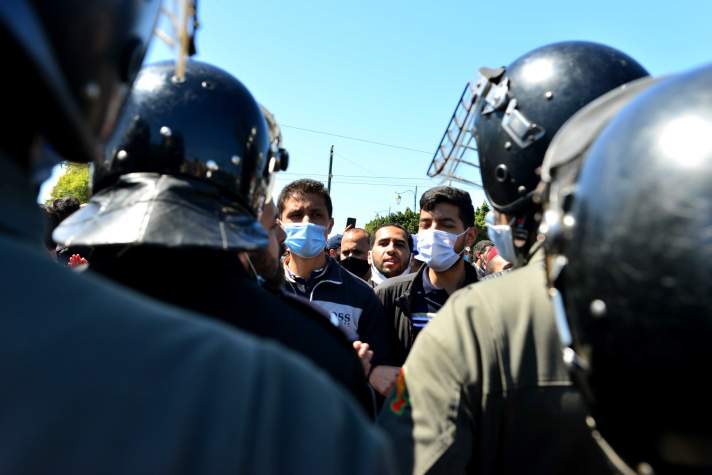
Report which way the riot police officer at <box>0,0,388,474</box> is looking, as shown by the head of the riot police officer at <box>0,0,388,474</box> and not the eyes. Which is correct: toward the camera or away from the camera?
away from the camera

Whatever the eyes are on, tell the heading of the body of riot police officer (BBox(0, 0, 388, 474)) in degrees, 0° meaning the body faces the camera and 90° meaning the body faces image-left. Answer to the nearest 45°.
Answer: approximately 225°

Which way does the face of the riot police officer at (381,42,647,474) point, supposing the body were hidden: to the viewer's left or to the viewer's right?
to the viewer's left

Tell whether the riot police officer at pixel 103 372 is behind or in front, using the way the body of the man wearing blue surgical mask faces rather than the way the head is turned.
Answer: in front

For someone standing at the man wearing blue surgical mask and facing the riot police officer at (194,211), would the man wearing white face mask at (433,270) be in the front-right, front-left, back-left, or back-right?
back-left

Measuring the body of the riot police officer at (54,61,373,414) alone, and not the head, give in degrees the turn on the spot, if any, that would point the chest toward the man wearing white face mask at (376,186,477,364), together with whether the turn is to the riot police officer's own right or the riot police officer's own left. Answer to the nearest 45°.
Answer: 0° — they already face them

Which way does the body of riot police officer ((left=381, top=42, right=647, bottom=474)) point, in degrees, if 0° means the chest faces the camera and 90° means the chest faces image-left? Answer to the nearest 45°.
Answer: approximately 135°

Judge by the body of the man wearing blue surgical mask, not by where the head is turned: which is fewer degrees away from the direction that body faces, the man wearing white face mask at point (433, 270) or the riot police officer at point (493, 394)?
the riot police officer

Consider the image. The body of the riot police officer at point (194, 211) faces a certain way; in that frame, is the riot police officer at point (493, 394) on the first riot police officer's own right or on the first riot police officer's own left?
on the first riot police officer's own right

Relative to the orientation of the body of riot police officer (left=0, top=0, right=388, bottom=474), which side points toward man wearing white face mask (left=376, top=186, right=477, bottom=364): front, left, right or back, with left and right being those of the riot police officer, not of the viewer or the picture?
front

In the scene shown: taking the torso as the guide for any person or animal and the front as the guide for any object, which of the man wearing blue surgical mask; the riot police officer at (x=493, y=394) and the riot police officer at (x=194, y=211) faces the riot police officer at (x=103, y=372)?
the man wearing blue surgical mask

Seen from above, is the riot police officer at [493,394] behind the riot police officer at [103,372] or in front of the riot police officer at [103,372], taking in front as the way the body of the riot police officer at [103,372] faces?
in front

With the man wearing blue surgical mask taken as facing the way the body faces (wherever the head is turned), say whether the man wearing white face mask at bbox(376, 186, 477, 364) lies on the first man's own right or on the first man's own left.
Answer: on the first man's own left
